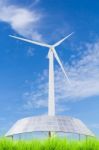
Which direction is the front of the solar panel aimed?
toward the camera
